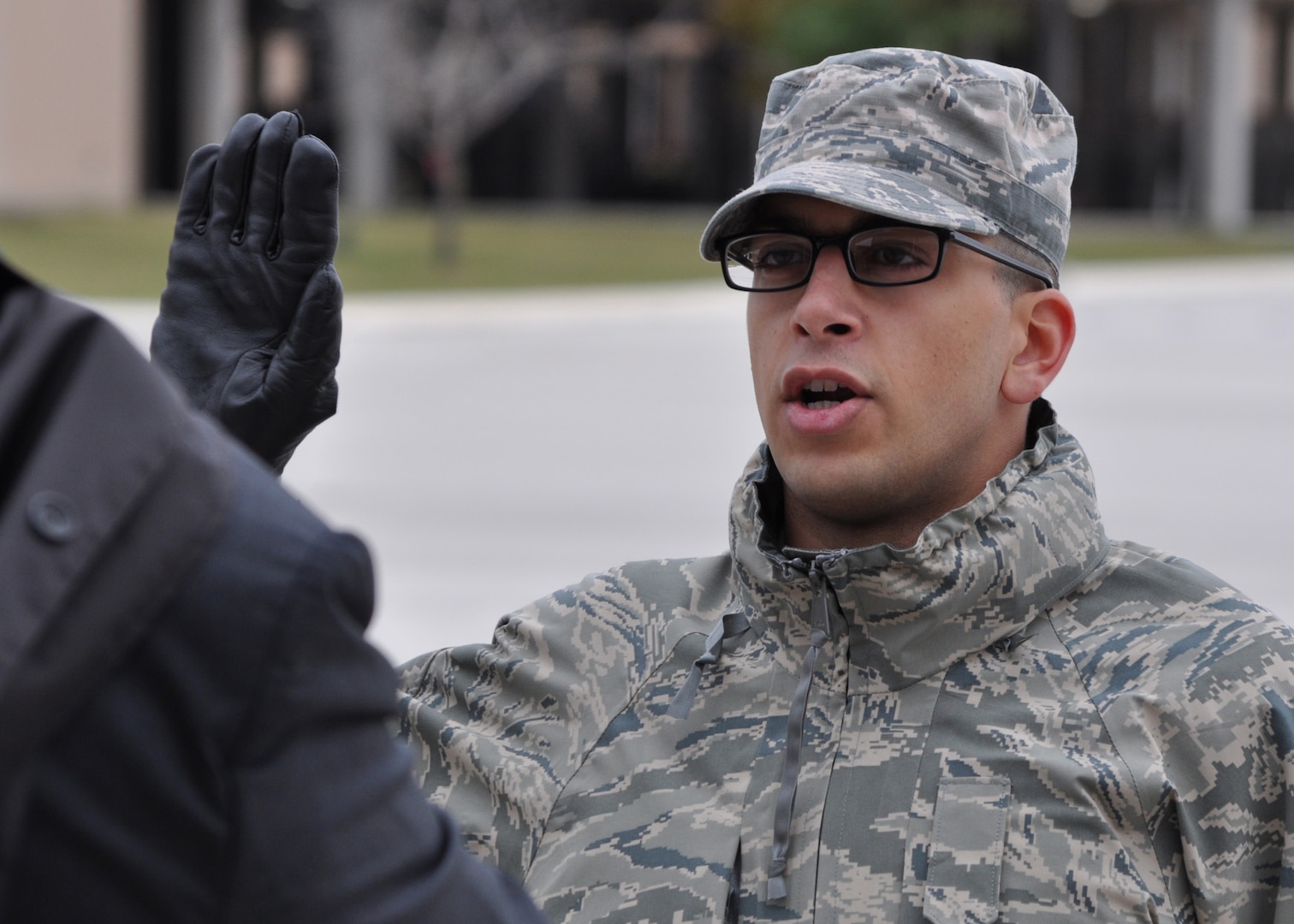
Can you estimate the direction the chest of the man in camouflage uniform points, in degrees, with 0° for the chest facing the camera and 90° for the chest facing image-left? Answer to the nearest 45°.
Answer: approximately 45°

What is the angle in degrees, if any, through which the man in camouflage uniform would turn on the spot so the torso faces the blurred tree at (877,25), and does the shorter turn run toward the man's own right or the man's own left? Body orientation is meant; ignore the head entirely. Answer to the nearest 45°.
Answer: approximately 135° to the man's own right
